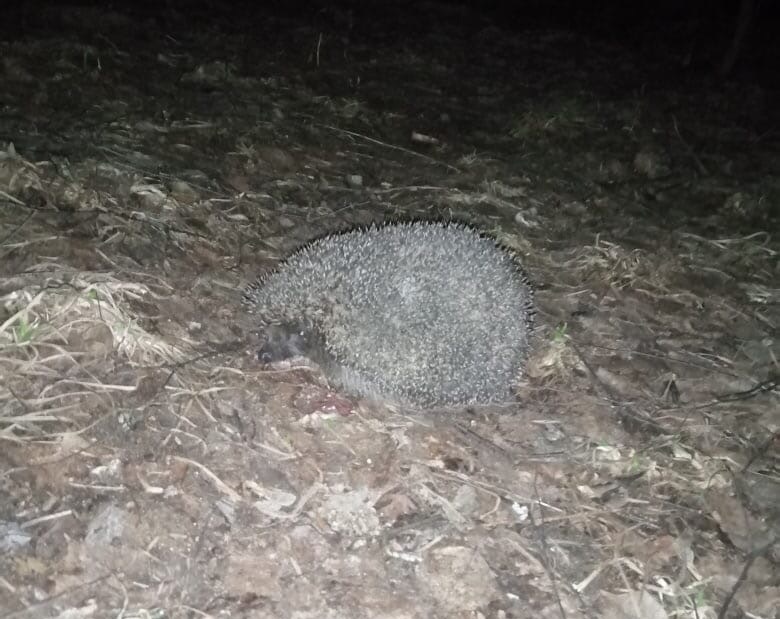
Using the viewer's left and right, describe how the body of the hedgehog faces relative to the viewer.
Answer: facing to the left of the viewer
